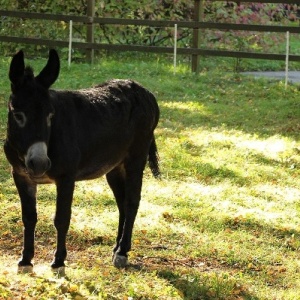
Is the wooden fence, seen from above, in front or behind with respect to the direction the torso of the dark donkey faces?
behind

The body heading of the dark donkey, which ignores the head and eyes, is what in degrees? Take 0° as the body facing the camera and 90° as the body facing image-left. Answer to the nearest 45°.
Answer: approximately 45°
